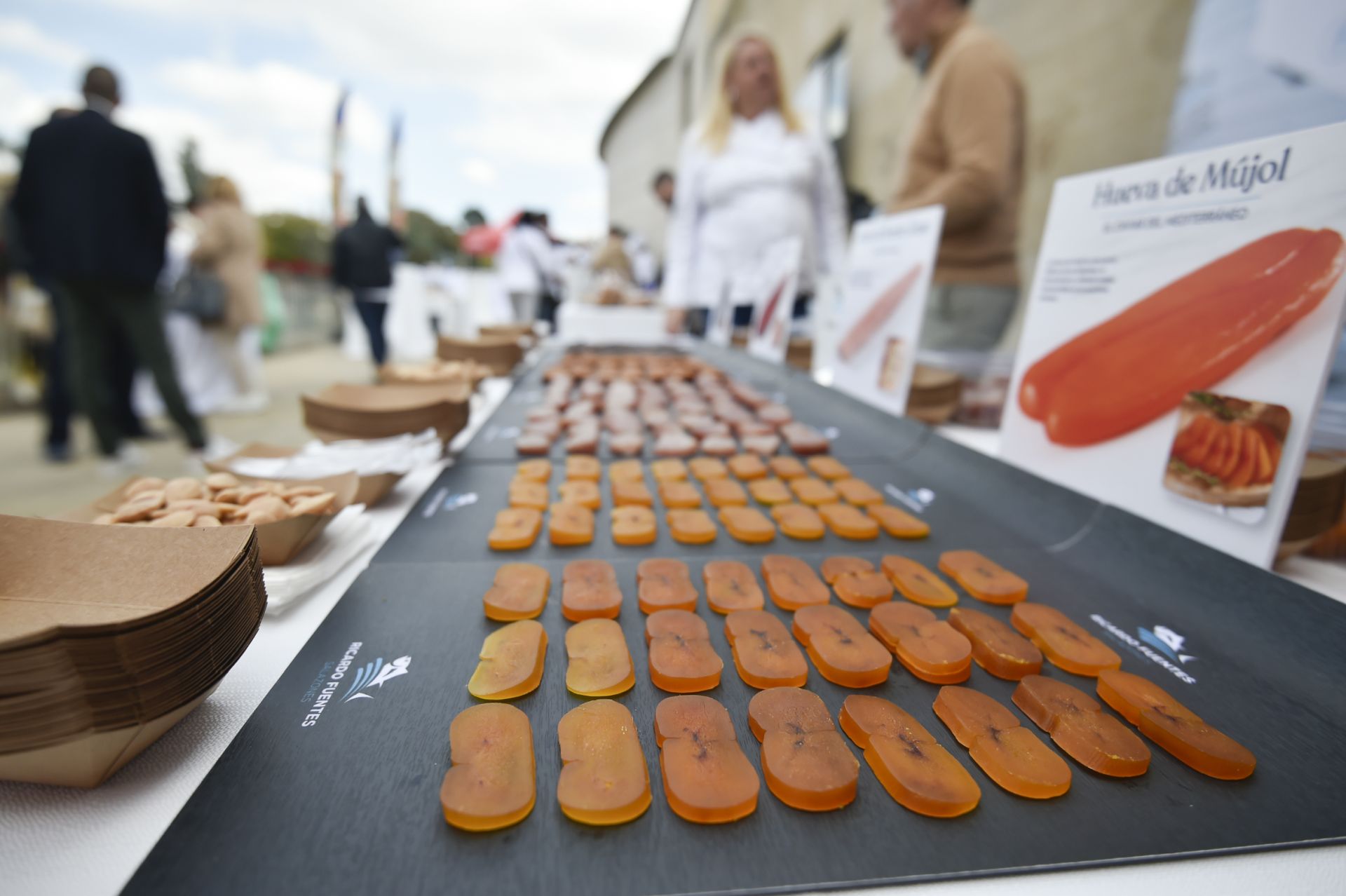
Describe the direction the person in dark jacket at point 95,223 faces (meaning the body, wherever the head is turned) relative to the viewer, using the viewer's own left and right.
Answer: facing away from the viewer

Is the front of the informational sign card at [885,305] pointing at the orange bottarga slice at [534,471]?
yes

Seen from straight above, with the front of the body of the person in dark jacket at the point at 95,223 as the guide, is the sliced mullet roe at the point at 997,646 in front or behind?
behind

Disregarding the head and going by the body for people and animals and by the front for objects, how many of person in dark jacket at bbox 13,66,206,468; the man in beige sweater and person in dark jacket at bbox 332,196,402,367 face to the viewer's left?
1

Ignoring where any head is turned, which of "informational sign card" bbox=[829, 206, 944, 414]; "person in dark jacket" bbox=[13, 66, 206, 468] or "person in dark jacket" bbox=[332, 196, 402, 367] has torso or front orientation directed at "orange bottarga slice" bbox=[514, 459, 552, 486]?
the informational sign card

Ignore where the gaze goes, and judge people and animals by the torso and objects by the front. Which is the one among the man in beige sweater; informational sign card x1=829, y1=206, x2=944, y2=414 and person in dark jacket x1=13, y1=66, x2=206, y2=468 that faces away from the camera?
the person in dark jacket

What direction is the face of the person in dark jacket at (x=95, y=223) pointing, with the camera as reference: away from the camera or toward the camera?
away from the camera

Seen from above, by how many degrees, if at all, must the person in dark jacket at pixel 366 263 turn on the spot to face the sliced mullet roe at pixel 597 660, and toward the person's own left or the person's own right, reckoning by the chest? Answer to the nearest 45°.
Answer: approximately 180°

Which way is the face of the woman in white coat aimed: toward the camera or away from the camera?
toward the camera

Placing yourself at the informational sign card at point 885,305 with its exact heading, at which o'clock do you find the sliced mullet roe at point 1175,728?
The sliced mullet roe is roughly at 10 o'clock from the informational sign card.

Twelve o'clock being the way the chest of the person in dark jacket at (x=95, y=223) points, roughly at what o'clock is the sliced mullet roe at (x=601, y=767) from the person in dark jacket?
The sliced mullet roe is roughly at 6 o'clock from the person in dark jacket.

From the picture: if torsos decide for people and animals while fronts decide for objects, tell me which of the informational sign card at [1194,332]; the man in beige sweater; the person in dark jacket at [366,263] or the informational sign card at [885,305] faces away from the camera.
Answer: the person in dark jacket

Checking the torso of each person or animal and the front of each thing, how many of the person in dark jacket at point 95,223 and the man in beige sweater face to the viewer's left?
1

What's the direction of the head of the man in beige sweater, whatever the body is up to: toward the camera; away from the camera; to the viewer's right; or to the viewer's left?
to the viewer's left

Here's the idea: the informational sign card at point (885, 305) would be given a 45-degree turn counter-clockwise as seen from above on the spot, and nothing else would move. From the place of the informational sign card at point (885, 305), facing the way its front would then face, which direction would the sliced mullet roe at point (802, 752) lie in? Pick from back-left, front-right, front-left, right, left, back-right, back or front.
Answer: front

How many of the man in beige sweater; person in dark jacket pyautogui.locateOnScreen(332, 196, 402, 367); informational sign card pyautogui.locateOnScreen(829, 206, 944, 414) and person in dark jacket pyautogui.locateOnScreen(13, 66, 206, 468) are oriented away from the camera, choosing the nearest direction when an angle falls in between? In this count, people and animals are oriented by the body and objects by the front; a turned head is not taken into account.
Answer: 2

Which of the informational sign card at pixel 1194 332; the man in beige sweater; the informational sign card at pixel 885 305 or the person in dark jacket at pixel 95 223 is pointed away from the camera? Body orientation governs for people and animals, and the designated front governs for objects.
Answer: the person in dark jacket

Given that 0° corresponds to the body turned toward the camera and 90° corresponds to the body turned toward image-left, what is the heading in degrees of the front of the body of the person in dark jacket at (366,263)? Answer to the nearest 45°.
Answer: approximately 180°
